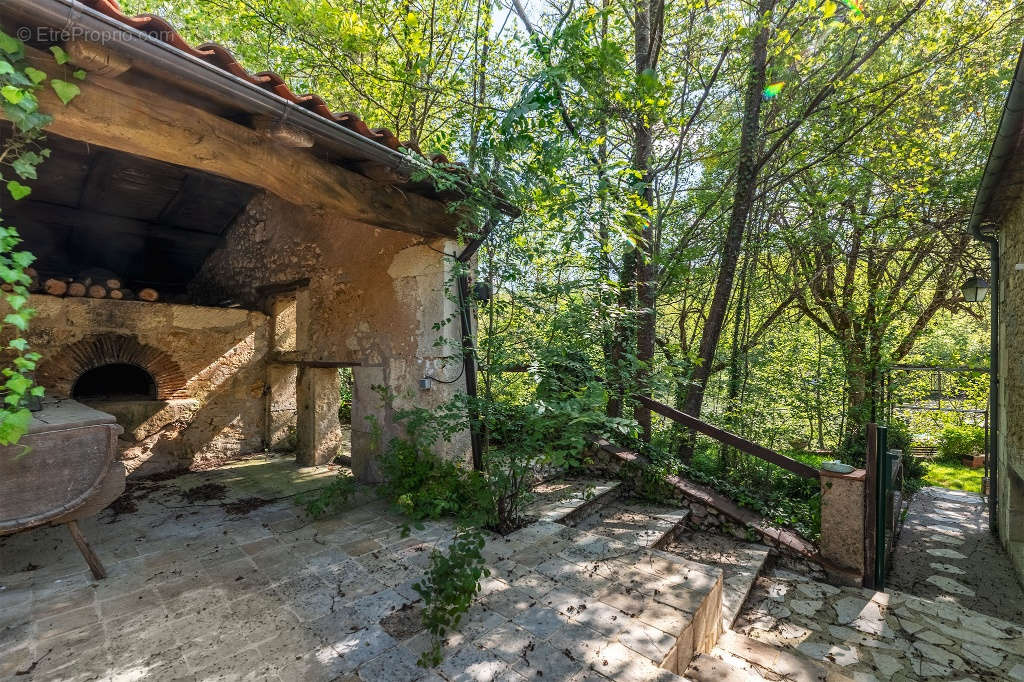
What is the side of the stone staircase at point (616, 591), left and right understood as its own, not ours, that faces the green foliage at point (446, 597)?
right

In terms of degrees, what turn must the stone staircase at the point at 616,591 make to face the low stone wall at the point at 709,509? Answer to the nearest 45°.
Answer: approximately 90° to its left

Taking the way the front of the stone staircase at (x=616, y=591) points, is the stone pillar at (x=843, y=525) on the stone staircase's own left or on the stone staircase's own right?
on the stone staircase's own left

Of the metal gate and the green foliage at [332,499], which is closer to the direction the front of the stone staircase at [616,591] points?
the metal gate

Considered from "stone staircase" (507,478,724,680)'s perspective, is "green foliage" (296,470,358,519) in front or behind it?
behind

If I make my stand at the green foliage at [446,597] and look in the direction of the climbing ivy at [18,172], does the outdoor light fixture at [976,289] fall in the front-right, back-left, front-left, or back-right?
back-right

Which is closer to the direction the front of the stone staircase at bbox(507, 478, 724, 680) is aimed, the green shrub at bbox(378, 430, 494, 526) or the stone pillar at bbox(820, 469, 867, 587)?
the stone pillar
